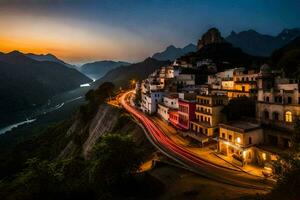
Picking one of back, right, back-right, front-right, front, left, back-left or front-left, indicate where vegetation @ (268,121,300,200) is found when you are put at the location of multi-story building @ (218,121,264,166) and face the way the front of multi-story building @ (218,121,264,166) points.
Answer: front-left

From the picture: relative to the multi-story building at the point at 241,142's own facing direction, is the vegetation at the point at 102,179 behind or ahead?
ahead

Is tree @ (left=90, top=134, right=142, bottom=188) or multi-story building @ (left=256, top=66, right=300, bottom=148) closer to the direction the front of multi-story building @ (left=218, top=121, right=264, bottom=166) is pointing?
the tree

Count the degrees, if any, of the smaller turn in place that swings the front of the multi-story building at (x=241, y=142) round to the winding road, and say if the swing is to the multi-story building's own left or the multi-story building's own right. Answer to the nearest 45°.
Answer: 0° — it already faces it

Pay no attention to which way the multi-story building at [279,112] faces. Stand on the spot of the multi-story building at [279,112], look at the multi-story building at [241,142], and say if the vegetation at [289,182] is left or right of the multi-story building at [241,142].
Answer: left

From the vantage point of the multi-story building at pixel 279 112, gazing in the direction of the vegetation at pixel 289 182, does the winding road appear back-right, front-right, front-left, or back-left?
front-right

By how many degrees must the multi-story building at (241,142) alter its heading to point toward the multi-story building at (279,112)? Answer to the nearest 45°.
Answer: approximately 180°

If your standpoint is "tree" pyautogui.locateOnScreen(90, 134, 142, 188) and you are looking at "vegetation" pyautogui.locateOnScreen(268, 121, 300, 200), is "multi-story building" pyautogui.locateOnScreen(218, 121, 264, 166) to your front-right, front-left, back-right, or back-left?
front-left

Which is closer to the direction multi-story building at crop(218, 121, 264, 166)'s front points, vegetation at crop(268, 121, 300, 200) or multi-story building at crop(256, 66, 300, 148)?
the vegetation

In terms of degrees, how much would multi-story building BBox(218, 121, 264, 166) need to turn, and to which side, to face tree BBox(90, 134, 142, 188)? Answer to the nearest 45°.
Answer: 0° — it already faces it

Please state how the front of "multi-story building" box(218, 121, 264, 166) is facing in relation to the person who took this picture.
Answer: facing the viewer and to the left of the viewer
